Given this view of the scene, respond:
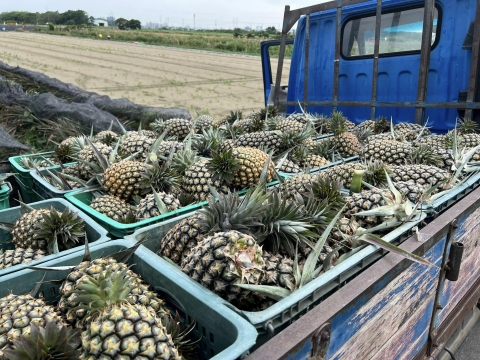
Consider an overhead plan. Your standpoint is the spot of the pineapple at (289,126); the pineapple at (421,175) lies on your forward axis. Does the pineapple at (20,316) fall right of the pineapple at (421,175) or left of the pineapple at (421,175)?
right

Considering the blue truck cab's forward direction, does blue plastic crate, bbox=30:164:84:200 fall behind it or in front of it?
behind

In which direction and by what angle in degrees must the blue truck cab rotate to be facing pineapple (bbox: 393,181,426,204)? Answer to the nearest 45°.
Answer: approximately 135° to its right

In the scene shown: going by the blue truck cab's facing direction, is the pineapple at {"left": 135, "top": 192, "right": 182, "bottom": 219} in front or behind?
behind

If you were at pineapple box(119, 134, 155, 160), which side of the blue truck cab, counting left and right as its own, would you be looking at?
back

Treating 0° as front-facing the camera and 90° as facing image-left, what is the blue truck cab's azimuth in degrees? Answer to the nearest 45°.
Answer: approximately 225°

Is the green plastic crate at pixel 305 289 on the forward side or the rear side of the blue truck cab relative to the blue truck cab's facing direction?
on the rear side

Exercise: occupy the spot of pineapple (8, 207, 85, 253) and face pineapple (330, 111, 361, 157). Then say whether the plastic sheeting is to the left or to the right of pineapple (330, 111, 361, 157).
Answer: left

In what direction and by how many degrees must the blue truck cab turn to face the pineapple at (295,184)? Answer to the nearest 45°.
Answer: approximately 135° to its right
